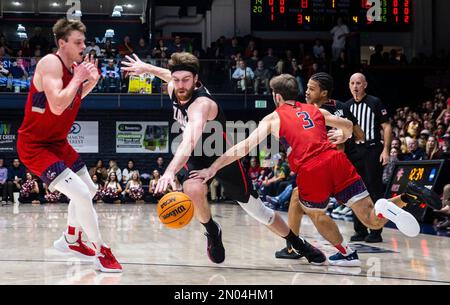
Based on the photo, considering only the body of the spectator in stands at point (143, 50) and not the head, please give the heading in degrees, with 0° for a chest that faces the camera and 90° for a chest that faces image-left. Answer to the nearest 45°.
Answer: approximately 0°

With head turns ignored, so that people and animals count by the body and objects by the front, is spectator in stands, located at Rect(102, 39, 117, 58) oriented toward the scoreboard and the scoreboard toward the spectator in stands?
no

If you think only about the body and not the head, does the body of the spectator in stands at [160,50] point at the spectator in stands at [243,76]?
no

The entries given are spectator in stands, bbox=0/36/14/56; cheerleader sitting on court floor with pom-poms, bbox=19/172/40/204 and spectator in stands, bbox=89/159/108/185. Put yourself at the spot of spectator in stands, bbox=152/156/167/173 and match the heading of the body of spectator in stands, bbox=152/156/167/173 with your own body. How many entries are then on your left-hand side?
0

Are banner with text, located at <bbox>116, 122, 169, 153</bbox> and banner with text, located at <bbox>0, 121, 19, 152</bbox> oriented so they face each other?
no

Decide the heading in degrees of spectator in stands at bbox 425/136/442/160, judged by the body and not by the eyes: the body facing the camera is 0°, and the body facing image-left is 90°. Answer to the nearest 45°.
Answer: approximately 45°

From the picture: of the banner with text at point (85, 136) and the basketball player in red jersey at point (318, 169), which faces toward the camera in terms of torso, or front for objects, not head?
the banner with text

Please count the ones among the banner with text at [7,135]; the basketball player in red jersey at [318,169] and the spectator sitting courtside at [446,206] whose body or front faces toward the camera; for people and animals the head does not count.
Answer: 1

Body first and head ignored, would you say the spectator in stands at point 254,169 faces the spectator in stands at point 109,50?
no

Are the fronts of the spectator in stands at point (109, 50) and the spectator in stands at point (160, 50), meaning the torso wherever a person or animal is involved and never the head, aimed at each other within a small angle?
no

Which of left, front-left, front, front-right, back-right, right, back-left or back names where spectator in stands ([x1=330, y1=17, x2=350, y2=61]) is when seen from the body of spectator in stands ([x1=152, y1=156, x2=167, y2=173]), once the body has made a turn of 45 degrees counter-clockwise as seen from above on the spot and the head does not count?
front-left

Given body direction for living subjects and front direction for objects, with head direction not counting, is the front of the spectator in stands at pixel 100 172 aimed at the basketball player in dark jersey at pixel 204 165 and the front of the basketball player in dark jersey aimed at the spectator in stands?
no

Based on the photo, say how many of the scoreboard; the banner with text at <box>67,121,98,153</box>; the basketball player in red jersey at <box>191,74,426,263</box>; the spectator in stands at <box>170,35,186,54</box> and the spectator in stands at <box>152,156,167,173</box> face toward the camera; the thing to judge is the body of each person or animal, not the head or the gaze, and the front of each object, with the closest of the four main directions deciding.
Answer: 4

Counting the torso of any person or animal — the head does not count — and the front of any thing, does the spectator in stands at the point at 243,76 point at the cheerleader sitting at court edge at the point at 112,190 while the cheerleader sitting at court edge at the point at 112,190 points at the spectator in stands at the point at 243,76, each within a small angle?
no

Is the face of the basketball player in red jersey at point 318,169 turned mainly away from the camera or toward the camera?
away from the camera

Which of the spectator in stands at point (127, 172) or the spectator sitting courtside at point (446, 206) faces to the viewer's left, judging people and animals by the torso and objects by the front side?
the spectator sitting courtside at point (446, 206)
